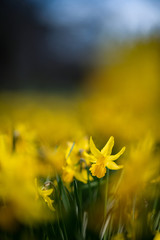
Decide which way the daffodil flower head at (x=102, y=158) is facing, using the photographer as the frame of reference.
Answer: facing the viewer and to the left of the viewer
